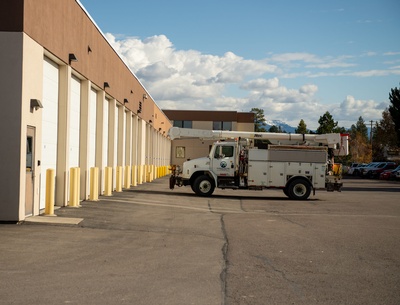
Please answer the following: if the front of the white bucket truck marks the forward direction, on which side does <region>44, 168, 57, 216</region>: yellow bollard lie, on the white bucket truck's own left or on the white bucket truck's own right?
on the white bucket truck's own left

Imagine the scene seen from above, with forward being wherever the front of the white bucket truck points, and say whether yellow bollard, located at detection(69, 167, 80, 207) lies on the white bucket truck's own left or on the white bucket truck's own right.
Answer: on the white bucket truck's own left

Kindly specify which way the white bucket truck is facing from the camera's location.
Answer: facing to the left of the viewer

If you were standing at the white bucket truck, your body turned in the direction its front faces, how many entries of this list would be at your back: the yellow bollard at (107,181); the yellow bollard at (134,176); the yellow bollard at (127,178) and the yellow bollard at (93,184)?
0

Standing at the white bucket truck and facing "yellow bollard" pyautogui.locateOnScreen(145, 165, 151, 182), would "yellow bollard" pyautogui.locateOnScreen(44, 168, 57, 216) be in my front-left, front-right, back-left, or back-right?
back-left

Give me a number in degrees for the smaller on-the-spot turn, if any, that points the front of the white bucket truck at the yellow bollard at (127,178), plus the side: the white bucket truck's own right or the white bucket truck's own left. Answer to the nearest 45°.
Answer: approximately 45° to the white bucket truck's own right

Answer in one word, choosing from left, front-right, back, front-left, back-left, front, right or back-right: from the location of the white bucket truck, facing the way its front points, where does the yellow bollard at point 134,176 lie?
front-right

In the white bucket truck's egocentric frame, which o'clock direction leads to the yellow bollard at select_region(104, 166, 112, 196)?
The yellow bollard is roughly at 11 o'clock from the white bucket truck.

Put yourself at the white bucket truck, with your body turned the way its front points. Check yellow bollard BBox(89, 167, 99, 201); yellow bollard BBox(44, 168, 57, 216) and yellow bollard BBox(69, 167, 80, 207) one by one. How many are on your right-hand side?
0

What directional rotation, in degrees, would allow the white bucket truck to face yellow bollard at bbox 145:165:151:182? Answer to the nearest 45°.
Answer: approximately 45° to its right

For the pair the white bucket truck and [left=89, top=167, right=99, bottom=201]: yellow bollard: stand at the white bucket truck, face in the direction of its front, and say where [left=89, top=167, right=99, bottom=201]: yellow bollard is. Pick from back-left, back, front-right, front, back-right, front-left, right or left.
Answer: front-left
